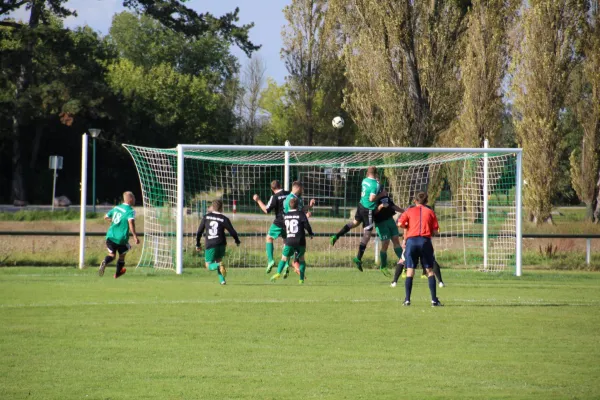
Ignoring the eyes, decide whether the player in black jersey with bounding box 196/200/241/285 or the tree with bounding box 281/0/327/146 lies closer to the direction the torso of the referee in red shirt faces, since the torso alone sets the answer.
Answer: the tree

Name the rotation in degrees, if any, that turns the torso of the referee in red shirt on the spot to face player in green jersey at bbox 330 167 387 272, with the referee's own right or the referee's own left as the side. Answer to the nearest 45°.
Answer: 0° — they already face them

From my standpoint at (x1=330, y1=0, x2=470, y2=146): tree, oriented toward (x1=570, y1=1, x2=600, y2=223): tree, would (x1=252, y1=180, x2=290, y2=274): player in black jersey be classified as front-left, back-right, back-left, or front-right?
back-right

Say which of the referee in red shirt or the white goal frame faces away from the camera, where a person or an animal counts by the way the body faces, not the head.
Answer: the referee in red shirt

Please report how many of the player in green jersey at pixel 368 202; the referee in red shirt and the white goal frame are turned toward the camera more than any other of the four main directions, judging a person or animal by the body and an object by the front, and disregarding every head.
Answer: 1

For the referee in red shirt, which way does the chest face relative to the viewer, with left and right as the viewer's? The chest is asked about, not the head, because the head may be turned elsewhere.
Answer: facing away from the viewer

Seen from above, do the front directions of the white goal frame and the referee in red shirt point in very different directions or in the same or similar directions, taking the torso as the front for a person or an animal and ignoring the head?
very different directions

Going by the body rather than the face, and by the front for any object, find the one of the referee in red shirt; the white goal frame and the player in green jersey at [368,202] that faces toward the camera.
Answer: the white goal frame

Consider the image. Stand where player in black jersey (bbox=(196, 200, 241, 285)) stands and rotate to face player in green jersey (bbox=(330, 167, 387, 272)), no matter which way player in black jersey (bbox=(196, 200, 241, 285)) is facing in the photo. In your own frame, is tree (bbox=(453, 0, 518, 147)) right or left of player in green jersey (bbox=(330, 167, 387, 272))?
left

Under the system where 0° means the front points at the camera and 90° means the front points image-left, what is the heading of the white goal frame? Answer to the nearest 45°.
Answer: approximately 0°

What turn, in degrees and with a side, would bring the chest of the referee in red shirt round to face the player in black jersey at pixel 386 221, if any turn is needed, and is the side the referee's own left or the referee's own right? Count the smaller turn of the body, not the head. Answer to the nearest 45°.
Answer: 0° — they already face them

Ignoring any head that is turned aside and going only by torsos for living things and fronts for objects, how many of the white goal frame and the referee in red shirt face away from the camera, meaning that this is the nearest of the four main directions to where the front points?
1

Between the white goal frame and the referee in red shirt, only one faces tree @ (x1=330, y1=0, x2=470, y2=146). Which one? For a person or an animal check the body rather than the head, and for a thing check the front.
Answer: the referee in red shirt
